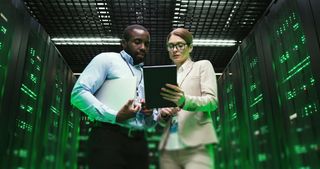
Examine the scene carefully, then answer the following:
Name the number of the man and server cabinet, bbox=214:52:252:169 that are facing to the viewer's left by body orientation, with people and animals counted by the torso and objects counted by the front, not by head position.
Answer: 1

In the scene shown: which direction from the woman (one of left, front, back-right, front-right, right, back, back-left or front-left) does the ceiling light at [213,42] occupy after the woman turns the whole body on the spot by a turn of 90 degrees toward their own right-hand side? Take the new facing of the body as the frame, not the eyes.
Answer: front-right

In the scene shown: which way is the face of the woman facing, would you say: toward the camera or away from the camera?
toward the camera

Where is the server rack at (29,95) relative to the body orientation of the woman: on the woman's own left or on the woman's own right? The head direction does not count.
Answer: on the woman's own right

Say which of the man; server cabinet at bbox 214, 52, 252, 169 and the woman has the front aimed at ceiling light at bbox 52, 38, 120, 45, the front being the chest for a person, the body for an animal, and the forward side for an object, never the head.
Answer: the server cabinet

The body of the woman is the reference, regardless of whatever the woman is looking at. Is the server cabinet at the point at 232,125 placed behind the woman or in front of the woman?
behind

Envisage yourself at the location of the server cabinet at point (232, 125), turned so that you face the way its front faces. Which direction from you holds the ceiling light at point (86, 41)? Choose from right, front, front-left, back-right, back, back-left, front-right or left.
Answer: front

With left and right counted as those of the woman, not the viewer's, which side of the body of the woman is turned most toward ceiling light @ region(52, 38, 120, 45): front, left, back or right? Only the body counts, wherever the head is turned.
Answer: right

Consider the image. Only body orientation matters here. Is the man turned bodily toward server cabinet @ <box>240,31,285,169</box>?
no

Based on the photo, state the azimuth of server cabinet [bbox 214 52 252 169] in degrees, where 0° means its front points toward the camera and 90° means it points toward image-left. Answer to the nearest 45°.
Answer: approximately 90°

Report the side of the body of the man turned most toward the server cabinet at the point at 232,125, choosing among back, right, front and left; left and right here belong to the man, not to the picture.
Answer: left
